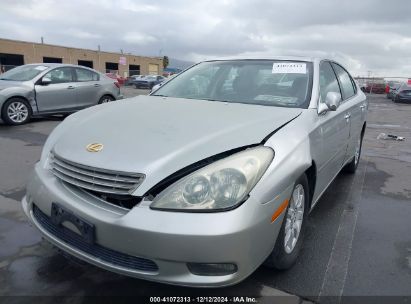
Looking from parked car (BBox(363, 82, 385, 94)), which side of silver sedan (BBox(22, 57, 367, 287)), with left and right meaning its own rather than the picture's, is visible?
back

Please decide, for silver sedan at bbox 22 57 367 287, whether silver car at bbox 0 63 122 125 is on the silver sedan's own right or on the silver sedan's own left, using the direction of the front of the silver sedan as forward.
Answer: on the silver sedan's own right

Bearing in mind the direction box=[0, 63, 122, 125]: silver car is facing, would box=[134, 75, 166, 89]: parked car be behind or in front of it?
behind

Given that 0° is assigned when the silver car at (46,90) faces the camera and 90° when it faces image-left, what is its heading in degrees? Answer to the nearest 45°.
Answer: approximately 45°

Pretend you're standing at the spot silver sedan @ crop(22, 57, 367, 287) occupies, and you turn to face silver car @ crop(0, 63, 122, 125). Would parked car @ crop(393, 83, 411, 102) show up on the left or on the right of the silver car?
right

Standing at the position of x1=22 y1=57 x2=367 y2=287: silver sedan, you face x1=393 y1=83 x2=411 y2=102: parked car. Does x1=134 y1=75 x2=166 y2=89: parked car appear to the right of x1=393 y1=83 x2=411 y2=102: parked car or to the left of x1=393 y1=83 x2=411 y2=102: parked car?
left

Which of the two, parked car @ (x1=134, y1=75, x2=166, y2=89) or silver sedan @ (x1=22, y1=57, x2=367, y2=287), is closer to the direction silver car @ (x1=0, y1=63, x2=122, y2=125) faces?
the silver sedan

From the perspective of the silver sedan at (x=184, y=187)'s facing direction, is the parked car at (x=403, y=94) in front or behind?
behind

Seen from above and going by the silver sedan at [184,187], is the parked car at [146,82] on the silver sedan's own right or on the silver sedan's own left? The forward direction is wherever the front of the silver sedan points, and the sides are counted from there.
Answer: on the silver sedan's own right

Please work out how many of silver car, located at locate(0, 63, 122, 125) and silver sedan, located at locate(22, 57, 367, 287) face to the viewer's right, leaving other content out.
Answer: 0

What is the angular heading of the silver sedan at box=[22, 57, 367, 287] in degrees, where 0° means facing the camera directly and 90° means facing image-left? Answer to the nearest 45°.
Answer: approximately 45°
